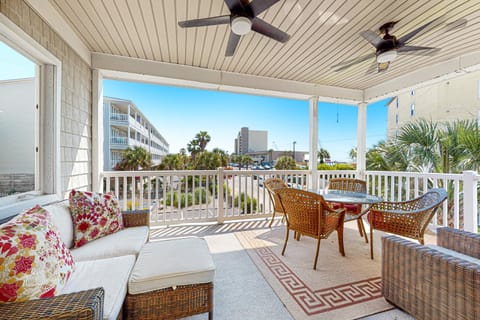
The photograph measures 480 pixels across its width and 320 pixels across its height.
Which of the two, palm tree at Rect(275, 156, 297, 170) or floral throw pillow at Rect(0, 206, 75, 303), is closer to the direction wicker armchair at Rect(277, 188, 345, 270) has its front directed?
the palm tree

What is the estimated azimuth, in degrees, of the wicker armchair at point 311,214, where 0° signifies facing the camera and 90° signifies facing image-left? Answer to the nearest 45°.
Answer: approximately 225°

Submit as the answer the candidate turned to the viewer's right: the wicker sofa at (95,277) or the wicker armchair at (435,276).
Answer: the wicker sofa

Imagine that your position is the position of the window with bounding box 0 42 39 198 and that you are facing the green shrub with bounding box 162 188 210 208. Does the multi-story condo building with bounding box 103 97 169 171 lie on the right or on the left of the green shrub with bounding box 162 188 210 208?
left

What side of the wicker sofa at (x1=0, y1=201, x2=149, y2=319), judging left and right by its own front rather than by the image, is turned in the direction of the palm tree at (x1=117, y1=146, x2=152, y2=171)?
left

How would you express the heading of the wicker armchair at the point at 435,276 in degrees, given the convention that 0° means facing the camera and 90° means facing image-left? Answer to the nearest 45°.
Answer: approximately 135°

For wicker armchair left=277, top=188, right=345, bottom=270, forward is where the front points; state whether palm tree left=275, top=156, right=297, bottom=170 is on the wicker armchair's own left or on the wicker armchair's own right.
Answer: on the wicker armchair's own left

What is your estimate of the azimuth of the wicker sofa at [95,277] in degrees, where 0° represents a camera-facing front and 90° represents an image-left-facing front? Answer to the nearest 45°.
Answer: approximately 270°

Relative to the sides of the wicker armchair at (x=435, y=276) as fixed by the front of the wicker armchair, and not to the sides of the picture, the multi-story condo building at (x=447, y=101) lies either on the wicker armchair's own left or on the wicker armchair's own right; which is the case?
on the wicker armchair's own right

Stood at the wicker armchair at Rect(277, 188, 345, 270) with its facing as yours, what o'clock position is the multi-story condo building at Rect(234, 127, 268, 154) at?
The multi-story condo building is roughly at 10 o'clock from the wicker armchair.

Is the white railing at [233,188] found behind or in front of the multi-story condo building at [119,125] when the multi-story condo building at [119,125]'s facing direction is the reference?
in front

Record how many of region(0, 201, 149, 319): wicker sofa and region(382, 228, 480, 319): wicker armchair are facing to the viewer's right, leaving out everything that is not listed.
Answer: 1

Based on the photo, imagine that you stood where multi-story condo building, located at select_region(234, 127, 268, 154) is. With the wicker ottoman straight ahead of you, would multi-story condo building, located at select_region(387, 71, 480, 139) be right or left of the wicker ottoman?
left
